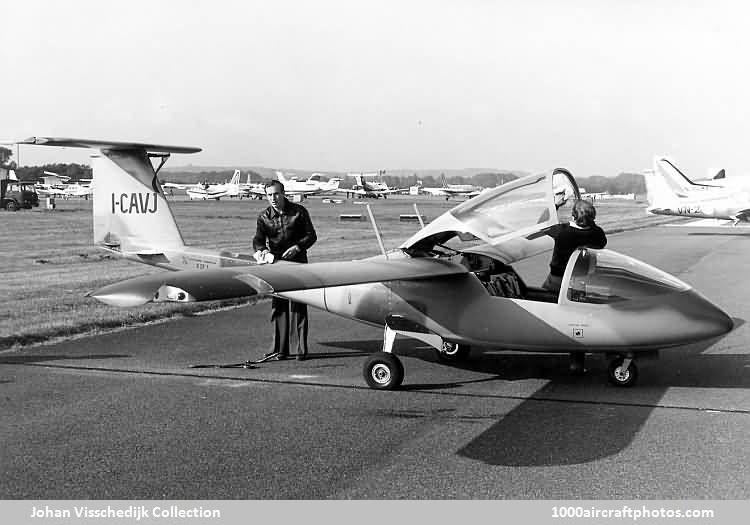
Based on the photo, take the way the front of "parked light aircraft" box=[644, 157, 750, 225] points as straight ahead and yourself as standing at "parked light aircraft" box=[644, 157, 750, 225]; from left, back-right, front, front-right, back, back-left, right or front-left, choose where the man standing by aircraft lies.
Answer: right

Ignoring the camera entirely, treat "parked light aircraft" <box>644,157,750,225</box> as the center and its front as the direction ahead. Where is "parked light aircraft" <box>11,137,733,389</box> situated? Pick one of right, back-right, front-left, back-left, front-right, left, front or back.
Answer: right

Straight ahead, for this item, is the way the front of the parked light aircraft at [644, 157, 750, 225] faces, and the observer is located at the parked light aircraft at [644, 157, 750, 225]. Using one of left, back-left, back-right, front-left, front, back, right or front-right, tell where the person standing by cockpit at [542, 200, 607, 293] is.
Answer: right

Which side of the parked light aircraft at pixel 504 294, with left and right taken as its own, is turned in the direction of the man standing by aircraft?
back

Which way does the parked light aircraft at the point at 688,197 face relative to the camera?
to the viewer's right

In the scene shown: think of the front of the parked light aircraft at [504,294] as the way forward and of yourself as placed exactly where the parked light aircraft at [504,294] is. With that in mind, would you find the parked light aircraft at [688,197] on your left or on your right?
on your left
